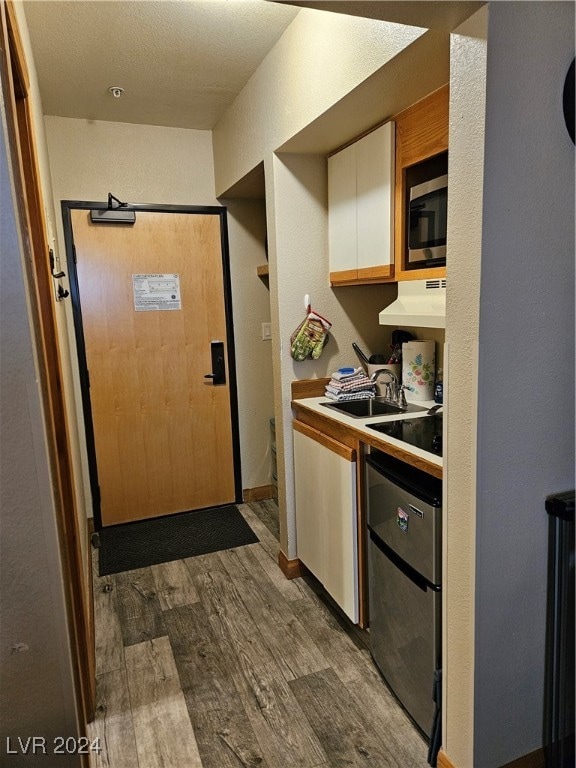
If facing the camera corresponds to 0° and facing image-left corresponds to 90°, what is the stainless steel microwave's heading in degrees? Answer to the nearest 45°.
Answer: approximately 45°

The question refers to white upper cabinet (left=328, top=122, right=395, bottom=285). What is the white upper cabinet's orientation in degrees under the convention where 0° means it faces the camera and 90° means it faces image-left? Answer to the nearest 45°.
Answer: approximately 45°

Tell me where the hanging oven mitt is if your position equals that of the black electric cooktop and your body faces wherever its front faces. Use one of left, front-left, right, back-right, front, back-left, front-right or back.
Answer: right

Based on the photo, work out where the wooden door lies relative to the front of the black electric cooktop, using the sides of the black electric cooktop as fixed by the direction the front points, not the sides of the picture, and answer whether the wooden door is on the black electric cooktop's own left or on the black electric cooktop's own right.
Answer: on the black electric cooktop's own right

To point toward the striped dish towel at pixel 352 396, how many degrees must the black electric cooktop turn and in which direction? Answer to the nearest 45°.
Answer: approximately 90° to its right

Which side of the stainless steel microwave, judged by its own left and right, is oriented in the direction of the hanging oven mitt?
right
